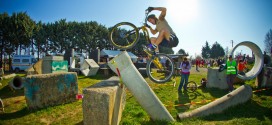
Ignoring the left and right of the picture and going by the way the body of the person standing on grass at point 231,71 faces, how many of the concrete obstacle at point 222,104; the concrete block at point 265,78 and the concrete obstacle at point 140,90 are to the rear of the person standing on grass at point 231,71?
1

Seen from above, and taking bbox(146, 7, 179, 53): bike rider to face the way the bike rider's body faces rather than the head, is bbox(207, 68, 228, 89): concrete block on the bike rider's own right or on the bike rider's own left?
on the bike rider's own right

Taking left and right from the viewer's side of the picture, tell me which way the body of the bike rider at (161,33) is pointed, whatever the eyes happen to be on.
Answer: facing to the left of the viewer

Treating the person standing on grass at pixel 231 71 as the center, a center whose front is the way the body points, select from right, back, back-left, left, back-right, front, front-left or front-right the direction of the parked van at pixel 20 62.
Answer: front-right

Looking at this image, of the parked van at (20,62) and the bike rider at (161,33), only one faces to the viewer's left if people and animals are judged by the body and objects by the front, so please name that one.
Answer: the bike rider

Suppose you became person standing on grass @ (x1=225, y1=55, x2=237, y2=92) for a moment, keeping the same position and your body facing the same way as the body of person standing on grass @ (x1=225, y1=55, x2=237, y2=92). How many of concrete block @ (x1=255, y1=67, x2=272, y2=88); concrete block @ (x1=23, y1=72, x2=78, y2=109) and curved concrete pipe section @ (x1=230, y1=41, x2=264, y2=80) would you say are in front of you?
1

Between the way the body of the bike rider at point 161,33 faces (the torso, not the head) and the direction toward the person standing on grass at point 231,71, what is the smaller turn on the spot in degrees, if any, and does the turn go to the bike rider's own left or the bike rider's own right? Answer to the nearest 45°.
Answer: approximately 135° to the bike rider's own right

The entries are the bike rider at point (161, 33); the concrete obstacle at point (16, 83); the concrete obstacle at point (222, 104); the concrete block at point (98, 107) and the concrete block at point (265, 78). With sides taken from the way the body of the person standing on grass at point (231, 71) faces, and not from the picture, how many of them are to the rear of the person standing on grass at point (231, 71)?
1

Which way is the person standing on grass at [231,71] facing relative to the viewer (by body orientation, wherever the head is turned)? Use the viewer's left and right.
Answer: facing the viewer and to the left of the viewer
